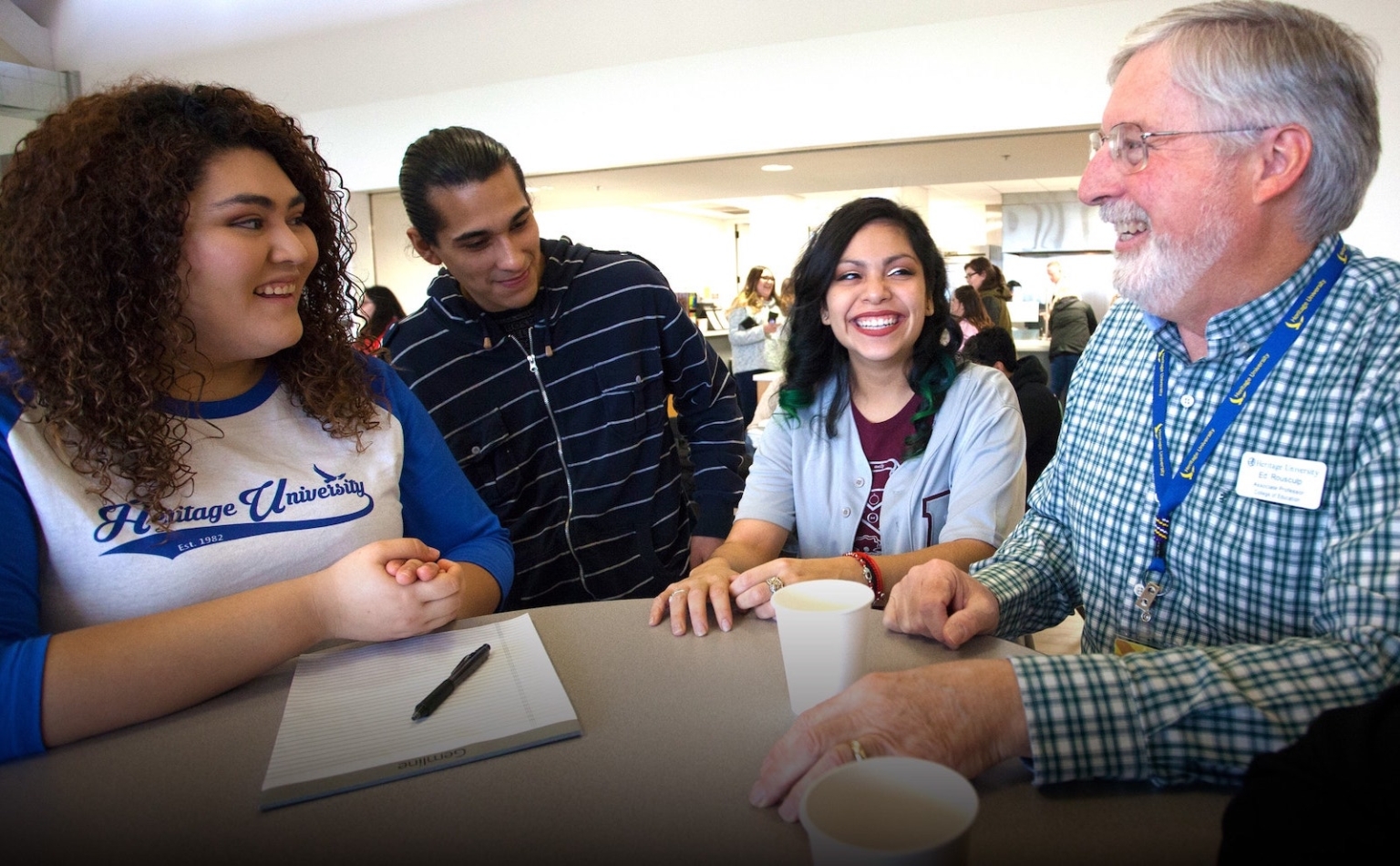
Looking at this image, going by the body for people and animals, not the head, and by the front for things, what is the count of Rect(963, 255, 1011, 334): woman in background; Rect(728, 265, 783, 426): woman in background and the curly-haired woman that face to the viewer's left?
1

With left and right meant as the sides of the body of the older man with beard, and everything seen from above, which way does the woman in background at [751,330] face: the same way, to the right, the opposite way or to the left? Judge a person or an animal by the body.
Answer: to the left

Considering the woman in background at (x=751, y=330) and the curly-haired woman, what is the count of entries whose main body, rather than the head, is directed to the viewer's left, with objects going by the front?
0

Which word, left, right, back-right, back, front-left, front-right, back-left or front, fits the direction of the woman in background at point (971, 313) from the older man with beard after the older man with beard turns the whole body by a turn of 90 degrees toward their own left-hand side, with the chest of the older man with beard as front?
back-left

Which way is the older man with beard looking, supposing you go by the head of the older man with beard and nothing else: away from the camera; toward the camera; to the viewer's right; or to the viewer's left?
to the viewer's left

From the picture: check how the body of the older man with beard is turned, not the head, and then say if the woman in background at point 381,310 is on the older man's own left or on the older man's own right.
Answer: on the older man's own right

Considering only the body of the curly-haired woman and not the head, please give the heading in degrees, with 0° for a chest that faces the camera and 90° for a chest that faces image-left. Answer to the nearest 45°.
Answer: approximately 315°

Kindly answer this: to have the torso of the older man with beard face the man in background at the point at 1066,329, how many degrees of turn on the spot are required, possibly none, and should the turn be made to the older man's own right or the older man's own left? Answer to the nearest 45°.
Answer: approximately 135° to the older man's own right

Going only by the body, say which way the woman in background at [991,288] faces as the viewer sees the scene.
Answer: to the viewer's left

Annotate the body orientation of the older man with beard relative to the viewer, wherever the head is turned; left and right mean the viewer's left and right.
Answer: facing the viewer and to the left of the viewer

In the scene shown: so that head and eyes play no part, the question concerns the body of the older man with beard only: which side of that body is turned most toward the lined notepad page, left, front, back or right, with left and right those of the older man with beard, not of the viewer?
front

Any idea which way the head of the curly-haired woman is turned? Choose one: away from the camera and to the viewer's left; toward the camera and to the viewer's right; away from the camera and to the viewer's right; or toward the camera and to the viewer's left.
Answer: toward the camera and to the viewer's right

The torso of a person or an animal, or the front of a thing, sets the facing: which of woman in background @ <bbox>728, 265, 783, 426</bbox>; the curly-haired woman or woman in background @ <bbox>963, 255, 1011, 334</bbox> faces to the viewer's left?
woman in background @ <bbox>963, 255, 1011, 334</bbox>

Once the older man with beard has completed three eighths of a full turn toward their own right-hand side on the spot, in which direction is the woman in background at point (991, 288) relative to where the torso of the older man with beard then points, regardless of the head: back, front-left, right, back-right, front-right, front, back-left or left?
front
